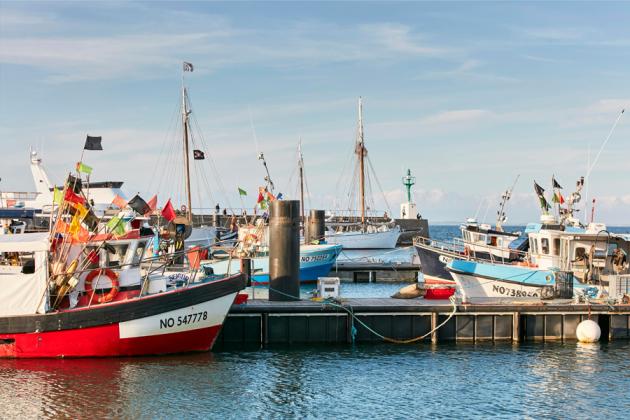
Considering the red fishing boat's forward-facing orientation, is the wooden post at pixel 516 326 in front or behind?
in front

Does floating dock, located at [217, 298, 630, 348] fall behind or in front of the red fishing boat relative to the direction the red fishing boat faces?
in front

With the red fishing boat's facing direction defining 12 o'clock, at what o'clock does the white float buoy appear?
The white float buoy is roughly at 12 o'clock from the red fishing boat.

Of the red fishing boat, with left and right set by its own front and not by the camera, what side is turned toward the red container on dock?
front

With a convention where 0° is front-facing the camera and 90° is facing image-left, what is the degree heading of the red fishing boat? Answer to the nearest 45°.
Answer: approximately 270°
